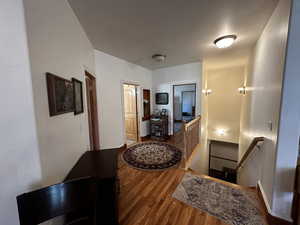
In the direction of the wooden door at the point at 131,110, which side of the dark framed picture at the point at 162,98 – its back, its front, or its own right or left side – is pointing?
right

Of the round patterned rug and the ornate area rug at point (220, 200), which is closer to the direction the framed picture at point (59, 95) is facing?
the ornate area rug

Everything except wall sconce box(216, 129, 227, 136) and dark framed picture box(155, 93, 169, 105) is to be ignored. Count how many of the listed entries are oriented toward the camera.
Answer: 2

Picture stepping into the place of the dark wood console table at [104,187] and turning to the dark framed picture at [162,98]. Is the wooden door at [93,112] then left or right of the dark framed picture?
left

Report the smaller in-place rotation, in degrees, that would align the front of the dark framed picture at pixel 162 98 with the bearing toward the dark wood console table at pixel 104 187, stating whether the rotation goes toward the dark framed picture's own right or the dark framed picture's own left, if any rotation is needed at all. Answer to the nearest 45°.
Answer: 0° — it already faces it
